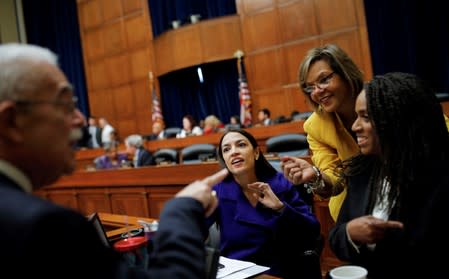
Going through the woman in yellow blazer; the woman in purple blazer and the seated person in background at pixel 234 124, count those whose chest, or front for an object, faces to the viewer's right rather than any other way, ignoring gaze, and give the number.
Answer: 0

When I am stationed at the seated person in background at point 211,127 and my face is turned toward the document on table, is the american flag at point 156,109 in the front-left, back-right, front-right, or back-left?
back-right

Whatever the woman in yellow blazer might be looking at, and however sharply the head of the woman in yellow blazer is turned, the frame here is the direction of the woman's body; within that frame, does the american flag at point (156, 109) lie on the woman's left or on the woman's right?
on the woman's right

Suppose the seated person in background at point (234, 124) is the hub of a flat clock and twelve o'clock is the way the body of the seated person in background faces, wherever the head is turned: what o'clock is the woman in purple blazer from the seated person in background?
The woman in purple blazer is roughly at 12 o'clock from the seated person in background.

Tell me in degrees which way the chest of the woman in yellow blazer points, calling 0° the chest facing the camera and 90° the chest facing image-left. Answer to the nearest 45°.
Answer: approximately 45°

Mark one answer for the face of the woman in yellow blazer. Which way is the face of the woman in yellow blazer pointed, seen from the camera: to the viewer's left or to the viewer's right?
to the viewer's left

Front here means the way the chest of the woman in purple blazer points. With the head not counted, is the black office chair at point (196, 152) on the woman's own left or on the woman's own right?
on the woman's own right

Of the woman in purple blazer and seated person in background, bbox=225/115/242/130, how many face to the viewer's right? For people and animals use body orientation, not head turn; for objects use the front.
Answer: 0

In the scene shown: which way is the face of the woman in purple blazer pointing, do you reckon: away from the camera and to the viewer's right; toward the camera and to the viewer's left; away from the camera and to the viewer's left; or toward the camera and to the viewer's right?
toward the camera and to the viewer's left

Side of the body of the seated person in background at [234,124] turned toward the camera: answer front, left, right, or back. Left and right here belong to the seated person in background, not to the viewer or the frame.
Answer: front

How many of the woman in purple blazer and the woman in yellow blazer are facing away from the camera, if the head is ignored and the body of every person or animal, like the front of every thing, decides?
0

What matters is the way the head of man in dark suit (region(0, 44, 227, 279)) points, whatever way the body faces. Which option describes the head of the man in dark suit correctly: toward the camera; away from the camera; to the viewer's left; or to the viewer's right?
to the viewer's right

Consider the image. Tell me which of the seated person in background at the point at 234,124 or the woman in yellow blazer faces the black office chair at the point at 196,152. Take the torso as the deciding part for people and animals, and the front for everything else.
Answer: the seated person in background
